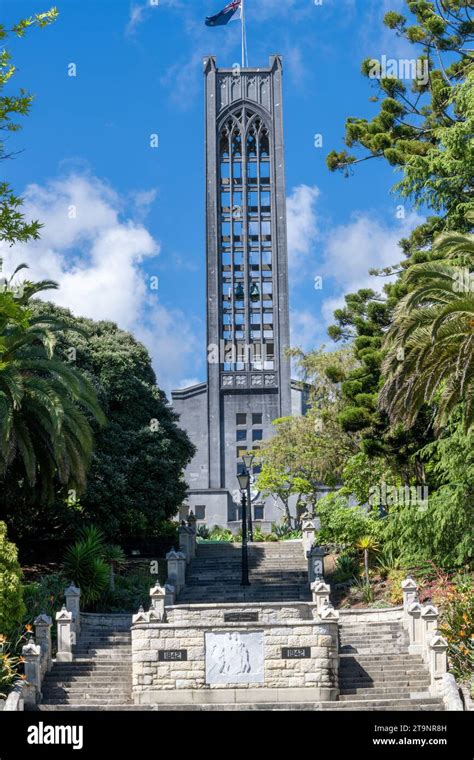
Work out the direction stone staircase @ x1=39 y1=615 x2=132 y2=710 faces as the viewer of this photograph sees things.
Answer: facing the viewer

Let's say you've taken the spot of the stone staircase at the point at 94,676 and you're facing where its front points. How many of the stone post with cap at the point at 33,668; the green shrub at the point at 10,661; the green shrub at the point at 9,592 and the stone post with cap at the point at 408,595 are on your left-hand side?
1

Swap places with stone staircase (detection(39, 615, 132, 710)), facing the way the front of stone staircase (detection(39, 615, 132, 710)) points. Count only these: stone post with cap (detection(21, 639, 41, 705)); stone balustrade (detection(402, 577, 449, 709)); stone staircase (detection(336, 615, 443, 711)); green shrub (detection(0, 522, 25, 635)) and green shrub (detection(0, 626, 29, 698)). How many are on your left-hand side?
2

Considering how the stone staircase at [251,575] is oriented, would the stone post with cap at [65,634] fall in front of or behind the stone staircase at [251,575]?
in front

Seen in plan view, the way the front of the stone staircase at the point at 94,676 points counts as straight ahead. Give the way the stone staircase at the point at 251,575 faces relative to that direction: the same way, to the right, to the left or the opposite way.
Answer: the same way

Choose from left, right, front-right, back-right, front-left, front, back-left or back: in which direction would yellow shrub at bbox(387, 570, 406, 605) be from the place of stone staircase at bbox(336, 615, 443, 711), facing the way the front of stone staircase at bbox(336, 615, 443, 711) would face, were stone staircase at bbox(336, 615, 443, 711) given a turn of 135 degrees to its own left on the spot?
front-left

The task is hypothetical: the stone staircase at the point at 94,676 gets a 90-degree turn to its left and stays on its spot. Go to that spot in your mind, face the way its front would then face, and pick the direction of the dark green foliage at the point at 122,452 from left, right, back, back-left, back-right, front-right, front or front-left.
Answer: left

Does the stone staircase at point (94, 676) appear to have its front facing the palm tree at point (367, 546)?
no

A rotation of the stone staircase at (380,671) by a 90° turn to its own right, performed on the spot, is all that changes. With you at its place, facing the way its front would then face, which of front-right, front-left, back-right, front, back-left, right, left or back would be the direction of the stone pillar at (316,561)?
right

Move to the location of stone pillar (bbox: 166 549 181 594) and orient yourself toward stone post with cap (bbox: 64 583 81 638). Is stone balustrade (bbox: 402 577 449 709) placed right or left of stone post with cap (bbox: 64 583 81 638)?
left

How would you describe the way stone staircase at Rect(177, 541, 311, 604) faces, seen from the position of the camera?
facing the viewer

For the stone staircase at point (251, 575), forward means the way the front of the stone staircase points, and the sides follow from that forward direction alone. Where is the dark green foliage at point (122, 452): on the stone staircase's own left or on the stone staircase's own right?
on the stone staircase's own right

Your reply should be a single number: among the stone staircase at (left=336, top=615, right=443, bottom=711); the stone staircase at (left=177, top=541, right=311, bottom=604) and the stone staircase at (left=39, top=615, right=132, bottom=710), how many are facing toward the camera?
3

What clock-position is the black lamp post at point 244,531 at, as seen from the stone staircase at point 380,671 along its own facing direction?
The black lamp post is roughly at 5 o'clock from the stone staircase.

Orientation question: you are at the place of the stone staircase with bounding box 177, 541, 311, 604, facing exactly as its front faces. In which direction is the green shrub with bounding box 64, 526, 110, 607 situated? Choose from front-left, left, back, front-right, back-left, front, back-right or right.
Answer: front-right

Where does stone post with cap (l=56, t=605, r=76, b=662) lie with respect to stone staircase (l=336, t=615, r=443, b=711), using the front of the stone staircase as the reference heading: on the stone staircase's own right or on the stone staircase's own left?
on the stone staircase's own right
